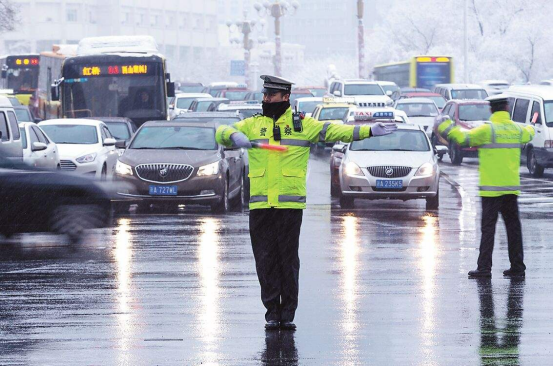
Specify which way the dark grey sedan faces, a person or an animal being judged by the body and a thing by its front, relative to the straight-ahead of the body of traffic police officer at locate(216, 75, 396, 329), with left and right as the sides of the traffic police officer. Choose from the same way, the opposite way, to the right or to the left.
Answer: the same way

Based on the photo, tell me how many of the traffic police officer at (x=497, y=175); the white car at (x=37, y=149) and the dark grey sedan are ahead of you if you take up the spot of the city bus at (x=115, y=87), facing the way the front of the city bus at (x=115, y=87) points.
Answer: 3

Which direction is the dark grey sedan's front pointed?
toward the camera

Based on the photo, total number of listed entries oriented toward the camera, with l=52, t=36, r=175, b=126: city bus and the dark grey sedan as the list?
2

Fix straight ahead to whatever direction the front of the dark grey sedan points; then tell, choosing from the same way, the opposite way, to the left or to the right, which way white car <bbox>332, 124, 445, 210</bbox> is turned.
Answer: the same way

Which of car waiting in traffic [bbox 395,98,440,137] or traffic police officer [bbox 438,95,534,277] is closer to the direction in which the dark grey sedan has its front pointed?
the traffic police officer

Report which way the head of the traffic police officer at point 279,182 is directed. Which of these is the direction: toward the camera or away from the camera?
toward the camera

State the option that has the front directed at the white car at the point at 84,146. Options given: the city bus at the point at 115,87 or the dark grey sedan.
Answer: the city bus

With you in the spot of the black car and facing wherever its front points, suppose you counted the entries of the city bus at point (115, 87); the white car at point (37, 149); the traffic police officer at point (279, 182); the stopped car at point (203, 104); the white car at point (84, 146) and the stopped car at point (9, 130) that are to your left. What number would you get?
5

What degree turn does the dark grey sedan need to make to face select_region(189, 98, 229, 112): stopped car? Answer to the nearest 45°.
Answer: approximately 180°

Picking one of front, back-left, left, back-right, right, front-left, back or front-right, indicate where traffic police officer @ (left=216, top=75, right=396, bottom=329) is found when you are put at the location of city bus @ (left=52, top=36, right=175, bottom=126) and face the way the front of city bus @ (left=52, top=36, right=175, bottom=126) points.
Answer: front

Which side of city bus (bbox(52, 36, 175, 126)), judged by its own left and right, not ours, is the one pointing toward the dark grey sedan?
front

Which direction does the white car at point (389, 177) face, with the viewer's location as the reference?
facing the viewer
